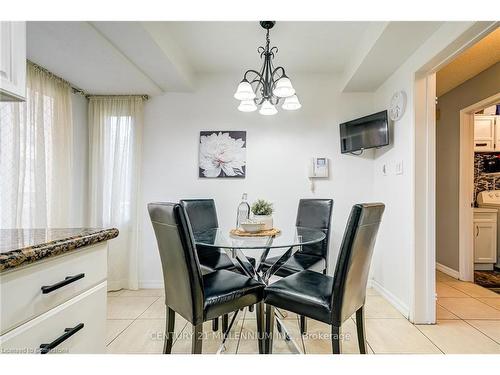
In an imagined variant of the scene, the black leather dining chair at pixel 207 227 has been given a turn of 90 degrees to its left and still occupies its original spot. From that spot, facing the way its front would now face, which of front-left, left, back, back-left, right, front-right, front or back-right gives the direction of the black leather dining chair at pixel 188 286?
back-right

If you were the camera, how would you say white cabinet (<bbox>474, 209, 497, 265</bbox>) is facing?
facing the viewer

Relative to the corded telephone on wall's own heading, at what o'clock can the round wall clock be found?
The round wall clock is roughly at 10 o'clock from the corded telephone on wall.

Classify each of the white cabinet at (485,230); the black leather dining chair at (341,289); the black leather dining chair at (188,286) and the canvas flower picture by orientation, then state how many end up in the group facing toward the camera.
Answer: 2

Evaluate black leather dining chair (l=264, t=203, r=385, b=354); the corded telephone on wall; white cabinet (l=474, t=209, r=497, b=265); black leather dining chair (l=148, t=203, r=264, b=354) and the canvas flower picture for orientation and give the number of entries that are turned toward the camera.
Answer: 3

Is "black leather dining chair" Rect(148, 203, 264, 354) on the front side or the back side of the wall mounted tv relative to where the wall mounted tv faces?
on the front side

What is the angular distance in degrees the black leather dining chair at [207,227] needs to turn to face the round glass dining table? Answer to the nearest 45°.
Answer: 0° — it already faces it

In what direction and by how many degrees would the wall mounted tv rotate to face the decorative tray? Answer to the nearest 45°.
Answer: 0° — it already faces it

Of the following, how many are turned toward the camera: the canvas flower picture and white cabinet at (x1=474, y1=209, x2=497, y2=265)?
2

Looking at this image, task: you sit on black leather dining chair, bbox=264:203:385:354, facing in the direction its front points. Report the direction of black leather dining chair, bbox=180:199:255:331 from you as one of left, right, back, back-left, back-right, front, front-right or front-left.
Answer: front

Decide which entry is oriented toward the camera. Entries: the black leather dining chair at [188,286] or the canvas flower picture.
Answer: the canvas flower picture

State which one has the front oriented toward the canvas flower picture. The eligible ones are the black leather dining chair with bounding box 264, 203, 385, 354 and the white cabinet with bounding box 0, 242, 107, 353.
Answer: the black leather dining chair

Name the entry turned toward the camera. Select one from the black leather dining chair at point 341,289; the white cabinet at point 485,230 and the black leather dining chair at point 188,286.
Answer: the white cabinet

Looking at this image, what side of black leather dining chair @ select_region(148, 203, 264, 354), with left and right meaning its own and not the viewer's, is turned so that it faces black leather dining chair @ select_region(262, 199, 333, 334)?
front

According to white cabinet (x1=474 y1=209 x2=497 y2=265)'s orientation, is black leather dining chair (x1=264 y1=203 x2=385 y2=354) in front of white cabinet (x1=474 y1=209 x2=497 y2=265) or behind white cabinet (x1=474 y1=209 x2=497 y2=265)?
in front

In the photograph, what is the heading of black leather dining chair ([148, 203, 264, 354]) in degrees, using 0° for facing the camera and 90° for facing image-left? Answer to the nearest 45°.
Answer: approximately 225°

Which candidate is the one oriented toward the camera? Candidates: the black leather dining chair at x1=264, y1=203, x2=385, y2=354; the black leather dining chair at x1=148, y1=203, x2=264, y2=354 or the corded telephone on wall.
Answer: the corded telephone on wall

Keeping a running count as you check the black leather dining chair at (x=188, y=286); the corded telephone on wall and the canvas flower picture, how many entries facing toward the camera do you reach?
2

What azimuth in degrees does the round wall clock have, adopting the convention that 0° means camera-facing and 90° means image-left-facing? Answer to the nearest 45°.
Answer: approximately 45°
